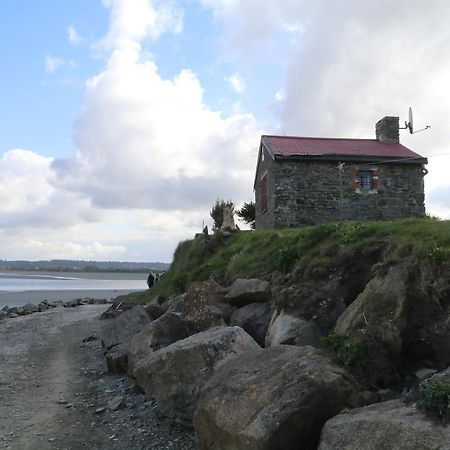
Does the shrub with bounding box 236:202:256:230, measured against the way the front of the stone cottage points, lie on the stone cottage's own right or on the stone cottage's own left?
on the stone cottage's own right

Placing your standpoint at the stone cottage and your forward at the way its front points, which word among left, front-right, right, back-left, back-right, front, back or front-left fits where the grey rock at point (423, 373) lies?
left
